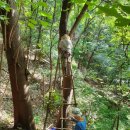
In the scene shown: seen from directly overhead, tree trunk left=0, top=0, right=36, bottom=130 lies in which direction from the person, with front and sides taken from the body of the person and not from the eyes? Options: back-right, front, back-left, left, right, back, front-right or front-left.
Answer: front
